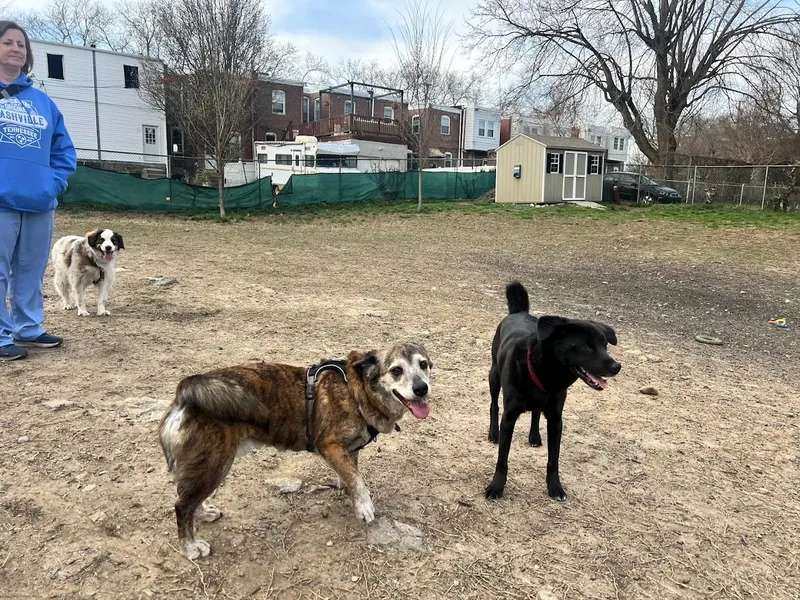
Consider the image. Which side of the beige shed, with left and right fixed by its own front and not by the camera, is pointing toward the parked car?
left

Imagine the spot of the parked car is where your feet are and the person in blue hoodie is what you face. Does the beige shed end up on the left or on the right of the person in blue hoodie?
right

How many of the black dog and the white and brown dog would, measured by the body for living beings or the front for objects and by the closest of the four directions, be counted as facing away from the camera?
0

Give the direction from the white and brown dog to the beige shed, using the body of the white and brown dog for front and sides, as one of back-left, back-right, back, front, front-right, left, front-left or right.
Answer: left

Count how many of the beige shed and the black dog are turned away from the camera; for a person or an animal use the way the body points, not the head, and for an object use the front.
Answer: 0

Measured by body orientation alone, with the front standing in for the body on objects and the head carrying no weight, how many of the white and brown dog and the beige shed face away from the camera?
0

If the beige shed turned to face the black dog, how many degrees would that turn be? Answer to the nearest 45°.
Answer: approximately 45° to its right

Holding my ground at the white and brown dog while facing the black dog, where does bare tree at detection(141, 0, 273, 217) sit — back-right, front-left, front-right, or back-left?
back-left

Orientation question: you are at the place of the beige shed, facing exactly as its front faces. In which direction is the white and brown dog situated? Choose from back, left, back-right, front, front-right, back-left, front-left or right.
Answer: front-right

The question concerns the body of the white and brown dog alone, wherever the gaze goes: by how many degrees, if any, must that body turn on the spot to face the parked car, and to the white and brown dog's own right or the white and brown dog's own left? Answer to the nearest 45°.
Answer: approximately 90° to the white and brown dog's own left

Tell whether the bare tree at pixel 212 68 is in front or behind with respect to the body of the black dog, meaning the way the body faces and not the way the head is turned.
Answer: behind

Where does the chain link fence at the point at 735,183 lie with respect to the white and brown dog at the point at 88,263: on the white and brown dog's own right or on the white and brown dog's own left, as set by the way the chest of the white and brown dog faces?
on the white and brown dog's own left

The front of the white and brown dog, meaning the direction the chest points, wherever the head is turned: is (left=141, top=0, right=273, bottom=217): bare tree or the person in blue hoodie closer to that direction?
the person in blue hoodie
